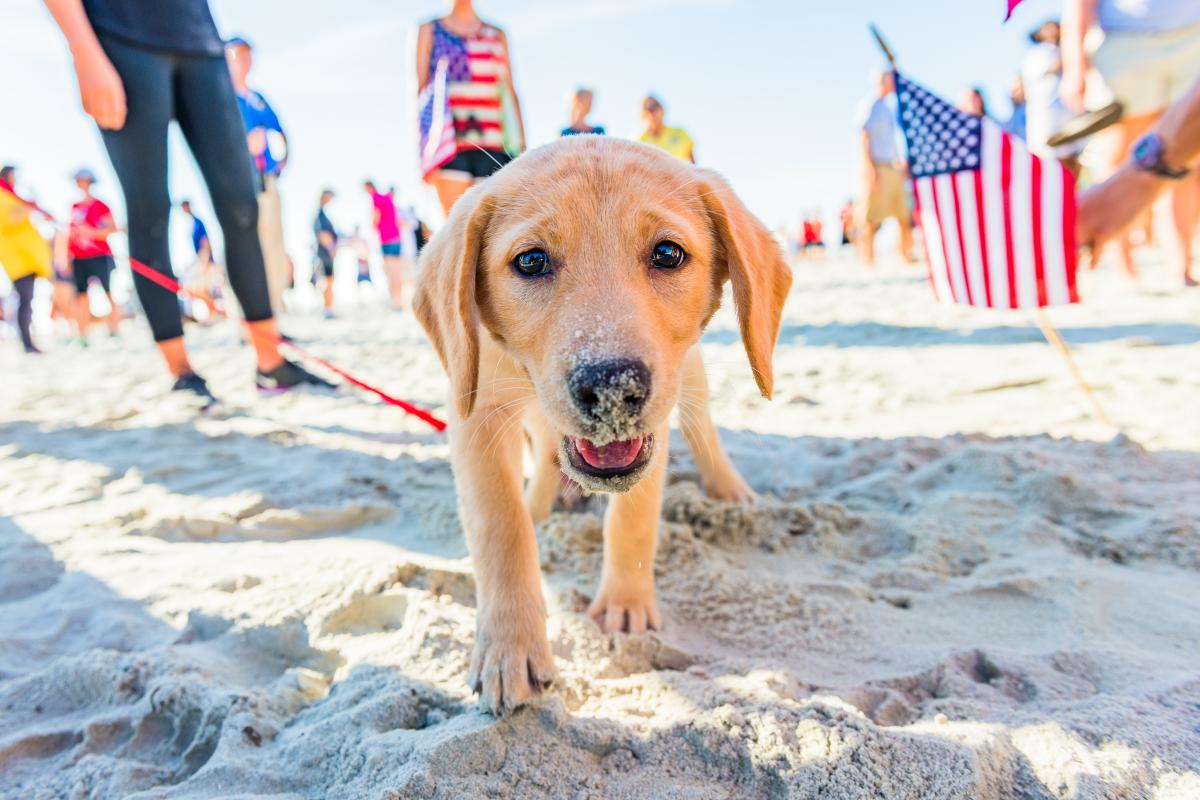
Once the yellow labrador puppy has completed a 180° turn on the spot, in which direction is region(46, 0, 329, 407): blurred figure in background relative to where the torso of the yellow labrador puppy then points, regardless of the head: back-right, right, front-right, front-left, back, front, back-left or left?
front-left

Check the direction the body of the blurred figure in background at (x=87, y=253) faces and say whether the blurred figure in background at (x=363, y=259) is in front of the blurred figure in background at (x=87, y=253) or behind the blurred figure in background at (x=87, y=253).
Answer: behind

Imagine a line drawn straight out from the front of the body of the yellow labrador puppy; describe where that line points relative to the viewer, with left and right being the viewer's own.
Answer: facing the viewer

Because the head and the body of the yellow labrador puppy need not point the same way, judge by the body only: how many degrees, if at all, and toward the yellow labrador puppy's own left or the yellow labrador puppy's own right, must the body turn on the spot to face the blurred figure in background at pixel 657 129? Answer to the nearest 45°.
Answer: approximately 180°

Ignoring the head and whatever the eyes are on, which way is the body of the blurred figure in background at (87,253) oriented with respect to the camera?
toward the camera

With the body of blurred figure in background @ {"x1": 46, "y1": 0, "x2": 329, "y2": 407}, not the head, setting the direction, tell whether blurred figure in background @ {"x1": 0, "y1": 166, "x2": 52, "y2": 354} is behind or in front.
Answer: behind

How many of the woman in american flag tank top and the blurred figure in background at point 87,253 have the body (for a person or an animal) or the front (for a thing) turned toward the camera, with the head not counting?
2

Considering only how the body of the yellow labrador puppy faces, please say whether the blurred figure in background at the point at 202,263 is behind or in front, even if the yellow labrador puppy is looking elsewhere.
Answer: behind

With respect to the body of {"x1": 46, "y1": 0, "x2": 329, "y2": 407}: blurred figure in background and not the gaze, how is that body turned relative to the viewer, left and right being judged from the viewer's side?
facing the viewer and to the right of the viewer

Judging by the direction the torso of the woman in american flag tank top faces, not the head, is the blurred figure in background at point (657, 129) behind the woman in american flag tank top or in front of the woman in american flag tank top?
behind

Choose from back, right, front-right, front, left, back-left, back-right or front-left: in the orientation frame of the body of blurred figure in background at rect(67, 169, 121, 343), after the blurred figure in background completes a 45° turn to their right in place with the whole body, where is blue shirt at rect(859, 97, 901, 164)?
left

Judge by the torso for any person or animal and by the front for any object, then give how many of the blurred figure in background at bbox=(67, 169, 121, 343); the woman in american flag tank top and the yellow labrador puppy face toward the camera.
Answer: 3

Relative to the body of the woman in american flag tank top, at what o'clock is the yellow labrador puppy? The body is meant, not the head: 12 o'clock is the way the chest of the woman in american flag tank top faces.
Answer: The yellow labrador puppy is roughly at 12 o'clock from the woman in american flag tank top.
